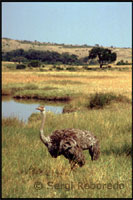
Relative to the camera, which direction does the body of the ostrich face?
to the viewer's left

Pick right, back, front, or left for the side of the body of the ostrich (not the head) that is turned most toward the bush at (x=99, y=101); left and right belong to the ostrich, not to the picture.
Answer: right
